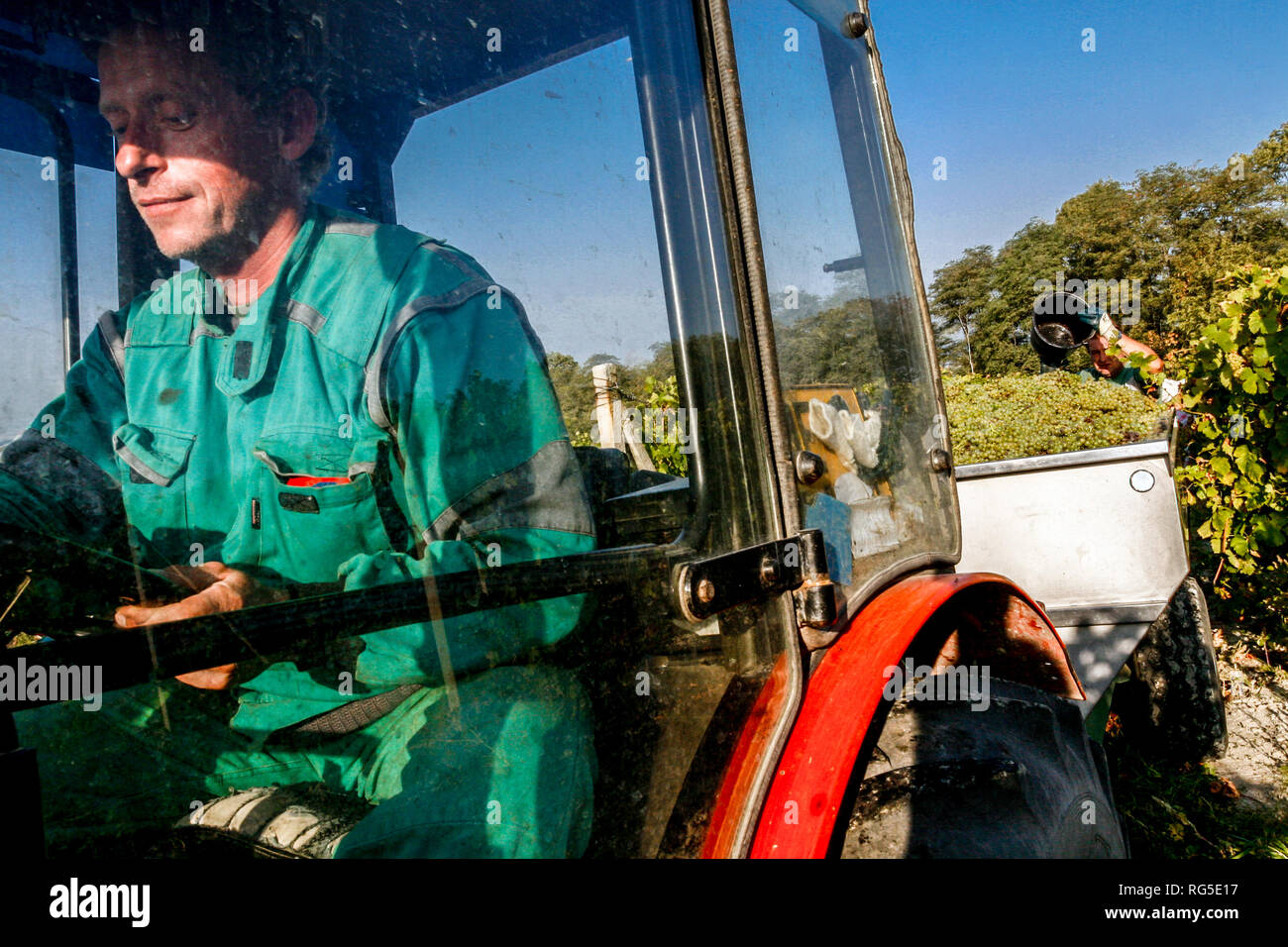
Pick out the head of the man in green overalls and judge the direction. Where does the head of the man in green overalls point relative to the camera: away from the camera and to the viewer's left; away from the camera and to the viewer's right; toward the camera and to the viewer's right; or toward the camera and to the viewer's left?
toward the camera and to the viewer's left

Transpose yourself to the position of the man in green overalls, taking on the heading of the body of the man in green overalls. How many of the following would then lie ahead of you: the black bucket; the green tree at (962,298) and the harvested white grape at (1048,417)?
0

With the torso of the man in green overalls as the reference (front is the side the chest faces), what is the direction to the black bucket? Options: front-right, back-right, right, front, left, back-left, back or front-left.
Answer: back

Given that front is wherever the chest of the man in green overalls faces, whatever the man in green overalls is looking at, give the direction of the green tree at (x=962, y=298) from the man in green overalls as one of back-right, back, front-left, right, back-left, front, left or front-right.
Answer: back

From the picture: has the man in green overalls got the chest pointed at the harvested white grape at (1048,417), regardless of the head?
no
